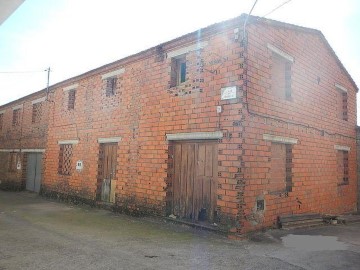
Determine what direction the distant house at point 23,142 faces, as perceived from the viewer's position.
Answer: facing the viewer and to the left of the viewer
